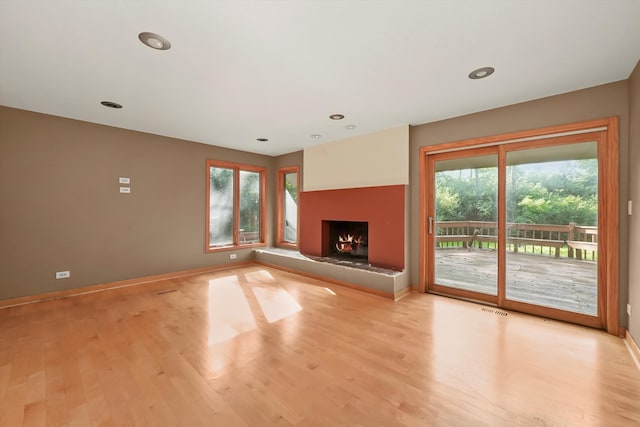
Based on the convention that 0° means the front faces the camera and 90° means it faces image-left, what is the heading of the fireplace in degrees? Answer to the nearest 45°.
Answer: approximately 45°

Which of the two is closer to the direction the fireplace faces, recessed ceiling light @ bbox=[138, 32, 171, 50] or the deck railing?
the recessed ceiling light

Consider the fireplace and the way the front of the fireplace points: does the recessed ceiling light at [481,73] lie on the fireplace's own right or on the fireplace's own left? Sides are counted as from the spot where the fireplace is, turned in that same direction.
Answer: on the fireplace's own left

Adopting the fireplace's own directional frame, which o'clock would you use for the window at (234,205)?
The window is roughly at 2 o'clock from the fireplace.

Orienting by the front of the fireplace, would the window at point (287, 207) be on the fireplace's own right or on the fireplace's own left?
on the fireplace's own right

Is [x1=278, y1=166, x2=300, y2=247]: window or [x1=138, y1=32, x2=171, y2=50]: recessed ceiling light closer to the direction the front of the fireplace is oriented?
the recessed ceiling light

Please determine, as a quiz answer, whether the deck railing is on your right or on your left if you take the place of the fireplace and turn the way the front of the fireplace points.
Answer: on your left

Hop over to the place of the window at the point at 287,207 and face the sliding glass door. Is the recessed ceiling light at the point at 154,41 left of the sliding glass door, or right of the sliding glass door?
right

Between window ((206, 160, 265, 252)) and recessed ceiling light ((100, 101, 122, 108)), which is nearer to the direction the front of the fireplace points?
the recessed ceiling light

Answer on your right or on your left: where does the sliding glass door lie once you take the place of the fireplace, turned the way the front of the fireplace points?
on your left
